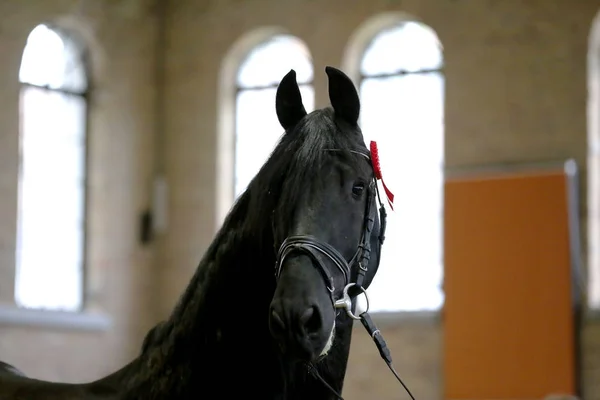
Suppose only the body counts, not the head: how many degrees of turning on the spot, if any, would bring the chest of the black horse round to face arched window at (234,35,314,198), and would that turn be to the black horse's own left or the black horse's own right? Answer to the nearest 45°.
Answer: approximately 135° to the black horse's own left

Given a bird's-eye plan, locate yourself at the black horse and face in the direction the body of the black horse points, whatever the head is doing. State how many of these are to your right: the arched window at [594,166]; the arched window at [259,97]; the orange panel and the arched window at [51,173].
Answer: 0

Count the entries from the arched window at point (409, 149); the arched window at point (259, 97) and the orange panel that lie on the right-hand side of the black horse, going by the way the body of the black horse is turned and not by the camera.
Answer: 0

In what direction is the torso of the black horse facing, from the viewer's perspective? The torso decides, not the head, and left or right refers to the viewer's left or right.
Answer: facing the viewer and to the right of the viewer

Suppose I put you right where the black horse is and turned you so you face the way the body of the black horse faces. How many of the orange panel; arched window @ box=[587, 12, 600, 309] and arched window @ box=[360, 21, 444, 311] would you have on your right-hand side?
0

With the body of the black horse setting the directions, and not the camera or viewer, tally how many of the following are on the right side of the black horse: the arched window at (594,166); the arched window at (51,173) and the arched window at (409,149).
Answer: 0

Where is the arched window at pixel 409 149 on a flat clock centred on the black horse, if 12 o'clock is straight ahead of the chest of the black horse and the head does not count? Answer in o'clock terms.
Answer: The arched window is roughly at 8 o'clock from the black horse.

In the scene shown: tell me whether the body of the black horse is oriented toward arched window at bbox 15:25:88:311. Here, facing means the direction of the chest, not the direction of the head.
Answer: no

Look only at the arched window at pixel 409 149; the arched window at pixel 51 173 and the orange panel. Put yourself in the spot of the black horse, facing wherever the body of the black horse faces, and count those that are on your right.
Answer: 0

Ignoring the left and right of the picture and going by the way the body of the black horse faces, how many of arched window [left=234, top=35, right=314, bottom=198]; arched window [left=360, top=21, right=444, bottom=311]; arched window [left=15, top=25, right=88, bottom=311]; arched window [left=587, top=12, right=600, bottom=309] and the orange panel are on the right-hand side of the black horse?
0

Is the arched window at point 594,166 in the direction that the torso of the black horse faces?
no

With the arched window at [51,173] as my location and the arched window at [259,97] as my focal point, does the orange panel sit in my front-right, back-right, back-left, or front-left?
front-right
